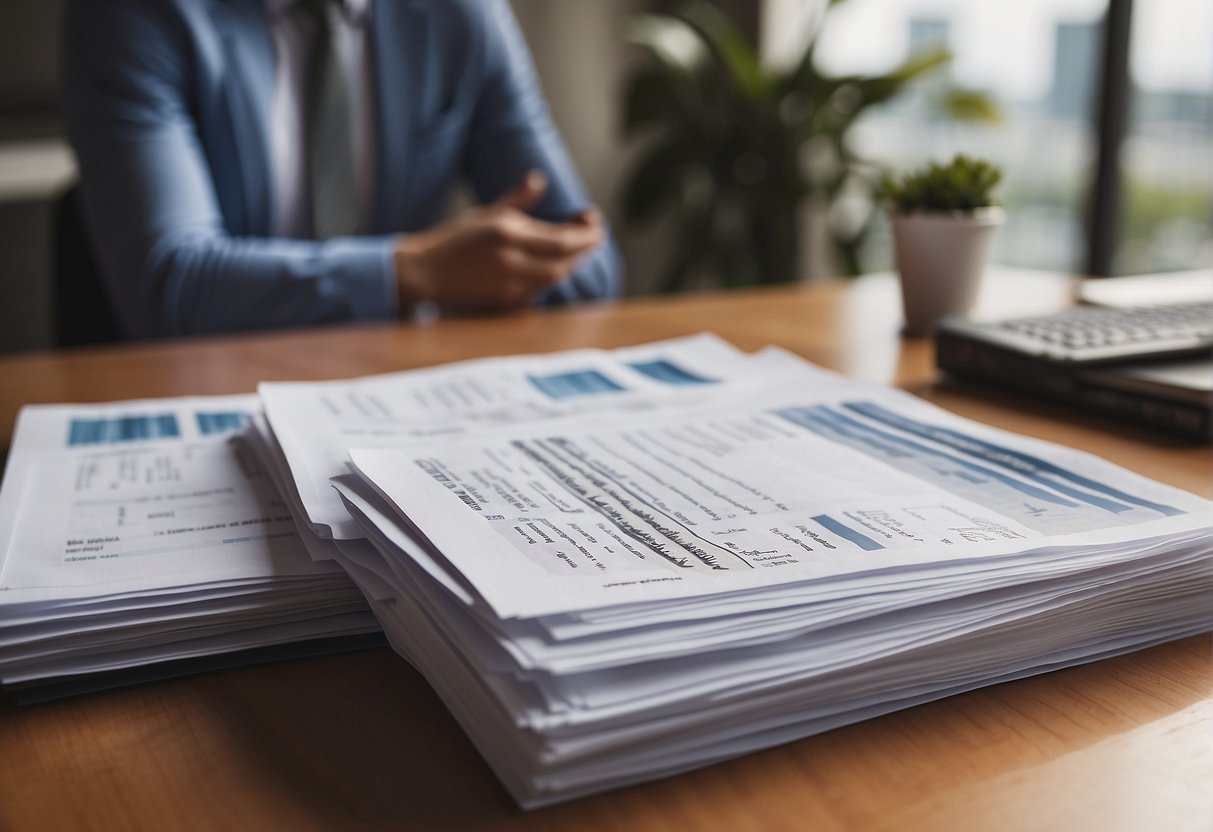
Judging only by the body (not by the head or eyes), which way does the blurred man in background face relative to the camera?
toward the camera

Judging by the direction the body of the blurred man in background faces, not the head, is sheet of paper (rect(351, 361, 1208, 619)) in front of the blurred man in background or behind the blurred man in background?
in front

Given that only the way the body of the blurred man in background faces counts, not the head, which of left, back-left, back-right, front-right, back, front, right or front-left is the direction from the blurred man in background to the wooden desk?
front

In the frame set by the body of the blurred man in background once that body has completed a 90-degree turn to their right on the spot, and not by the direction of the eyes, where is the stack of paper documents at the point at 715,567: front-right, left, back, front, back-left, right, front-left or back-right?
left

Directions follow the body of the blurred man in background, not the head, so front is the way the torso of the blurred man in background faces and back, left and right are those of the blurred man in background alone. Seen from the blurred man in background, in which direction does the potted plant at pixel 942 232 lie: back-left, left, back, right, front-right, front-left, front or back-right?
front-left

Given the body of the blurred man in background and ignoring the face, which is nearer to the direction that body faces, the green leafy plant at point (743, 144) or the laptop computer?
the laptop computer

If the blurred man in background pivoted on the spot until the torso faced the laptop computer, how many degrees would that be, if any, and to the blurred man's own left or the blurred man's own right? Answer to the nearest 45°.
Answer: approximately 45° to the blurred man's own left

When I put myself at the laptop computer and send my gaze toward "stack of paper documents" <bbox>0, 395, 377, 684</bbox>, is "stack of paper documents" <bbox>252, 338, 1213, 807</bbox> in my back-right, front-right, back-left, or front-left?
front-left

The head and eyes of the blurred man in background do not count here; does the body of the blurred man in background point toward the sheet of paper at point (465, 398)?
yes

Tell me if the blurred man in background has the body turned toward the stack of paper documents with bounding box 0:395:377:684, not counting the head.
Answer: yes
